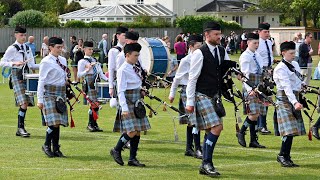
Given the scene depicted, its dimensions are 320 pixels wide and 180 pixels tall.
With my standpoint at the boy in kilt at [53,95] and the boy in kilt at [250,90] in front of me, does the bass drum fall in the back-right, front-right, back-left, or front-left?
front-left

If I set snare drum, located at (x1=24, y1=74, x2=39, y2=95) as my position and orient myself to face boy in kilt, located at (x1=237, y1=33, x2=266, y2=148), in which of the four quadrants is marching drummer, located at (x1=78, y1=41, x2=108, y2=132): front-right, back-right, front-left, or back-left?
front-left

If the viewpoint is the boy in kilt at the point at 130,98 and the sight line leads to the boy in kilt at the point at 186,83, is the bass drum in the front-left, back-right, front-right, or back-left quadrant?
front-left

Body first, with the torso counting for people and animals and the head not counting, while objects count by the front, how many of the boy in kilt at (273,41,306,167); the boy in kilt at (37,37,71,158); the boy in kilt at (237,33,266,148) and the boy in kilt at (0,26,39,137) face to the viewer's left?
0

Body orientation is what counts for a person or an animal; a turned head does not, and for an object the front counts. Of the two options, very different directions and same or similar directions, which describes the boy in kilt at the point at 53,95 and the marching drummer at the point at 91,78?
same or similar directions

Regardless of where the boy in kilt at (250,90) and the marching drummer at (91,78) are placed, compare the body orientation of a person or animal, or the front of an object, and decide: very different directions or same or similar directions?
same or similar directions

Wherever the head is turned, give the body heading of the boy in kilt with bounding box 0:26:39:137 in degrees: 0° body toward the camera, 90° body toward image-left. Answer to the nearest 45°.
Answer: approximately 315°
